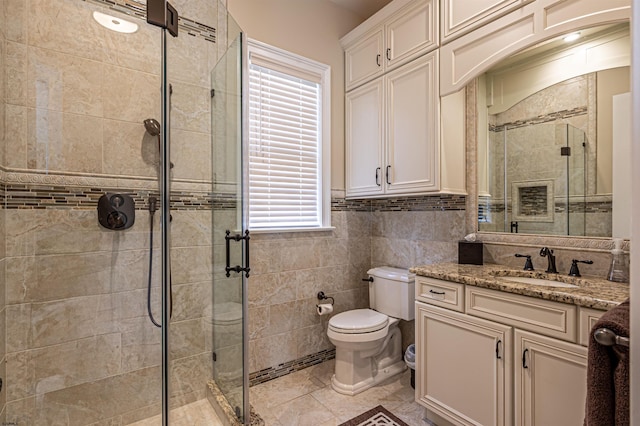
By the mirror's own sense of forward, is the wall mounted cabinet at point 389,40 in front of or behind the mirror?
in front

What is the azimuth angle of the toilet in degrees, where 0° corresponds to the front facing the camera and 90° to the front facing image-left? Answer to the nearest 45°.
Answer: approximately 45°

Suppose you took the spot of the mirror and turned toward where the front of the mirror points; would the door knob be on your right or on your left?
on your left

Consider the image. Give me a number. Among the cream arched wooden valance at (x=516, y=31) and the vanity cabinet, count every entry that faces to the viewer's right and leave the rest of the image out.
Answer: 0

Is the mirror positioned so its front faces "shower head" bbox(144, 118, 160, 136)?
yes

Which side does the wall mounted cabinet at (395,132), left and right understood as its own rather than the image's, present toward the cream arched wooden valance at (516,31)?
left
